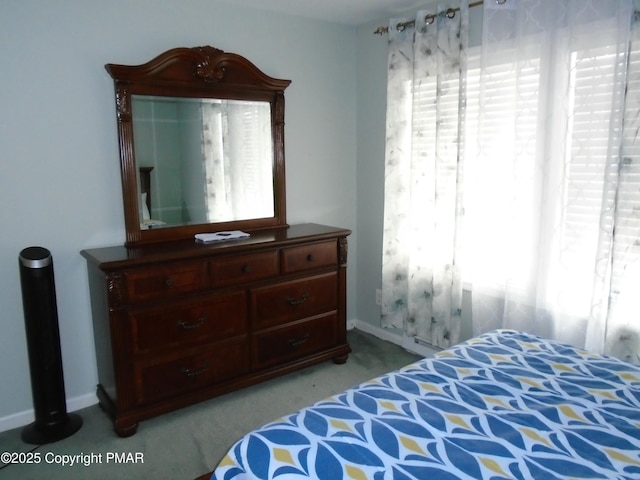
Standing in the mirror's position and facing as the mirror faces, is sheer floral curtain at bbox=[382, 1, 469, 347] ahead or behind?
ahead

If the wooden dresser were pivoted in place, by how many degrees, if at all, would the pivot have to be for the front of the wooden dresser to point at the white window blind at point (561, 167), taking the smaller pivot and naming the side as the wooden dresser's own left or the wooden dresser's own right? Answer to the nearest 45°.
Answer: approximately 45° to the wooden dresser's own left

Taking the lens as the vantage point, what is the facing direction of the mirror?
facing the viewer and to the right of the viewer

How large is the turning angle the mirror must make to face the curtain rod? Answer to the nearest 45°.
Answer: approximately 45° to its left

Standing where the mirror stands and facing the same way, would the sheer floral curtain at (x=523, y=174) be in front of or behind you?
in front

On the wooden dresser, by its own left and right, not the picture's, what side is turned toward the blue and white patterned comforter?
front

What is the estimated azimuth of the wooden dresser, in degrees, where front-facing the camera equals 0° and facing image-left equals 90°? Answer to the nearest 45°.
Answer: approximately 315°
